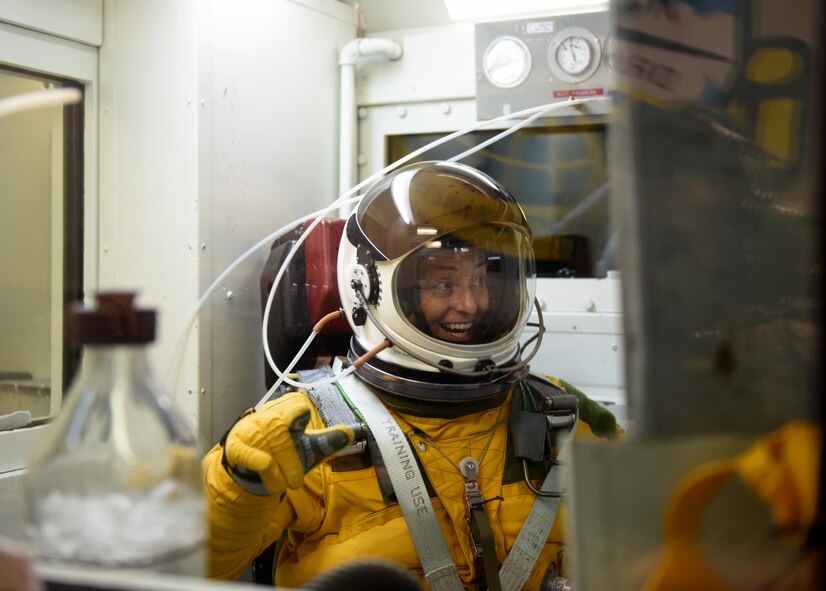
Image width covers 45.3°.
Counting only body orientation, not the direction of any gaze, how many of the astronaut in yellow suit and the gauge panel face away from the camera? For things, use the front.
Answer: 0

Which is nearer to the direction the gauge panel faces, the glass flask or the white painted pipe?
the glass flask

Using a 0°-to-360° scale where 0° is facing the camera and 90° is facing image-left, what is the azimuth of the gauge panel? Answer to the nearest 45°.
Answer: approximately 0°

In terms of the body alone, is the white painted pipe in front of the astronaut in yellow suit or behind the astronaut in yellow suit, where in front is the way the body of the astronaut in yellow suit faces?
behind

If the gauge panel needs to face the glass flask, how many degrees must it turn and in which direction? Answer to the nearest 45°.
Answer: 0° — it already faces it

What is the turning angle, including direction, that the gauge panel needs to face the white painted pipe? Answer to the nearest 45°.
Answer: approximately 90° to its right

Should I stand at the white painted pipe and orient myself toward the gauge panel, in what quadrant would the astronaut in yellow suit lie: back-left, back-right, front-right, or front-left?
front-right

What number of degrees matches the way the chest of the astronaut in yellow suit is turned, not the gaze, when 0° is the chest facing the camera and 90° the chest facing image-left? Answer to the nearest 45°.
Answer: approximately 315°

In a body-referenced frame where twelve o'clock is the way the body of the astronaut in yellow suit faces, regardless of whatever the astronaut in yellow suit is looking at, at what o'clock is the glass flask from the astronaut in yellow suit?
The glass flask is roughly at 2 o'clock from the astronaut in yellow suit.
